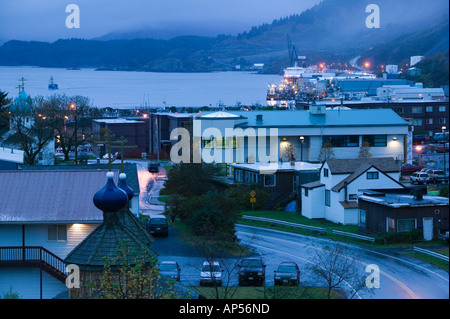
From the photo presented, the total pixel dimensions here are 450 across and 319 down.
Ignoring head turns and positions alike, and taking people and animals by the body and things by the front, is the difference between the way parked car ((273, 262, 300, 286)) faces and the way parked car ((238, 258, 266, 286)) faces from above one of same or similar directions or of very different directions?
same or similar directions

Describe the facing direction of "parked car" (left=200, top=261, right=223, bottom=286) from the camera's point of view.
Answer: facing the viewer

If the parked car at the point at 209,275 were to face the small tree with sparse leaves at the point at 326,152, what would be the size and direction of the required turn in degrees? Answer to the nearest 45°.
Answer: approximately 180°

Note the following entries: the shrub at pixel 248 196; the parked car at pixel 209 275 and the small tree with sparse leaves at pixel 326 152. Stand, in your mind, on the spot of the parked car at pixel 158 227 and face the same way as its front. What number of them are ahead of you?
1

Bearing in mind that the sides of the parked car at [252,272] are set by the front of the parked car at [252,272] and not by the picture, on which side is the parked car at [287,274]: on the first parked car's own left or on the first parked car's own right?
on the first parked car's own left

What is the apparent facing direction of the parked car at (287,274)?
toward the camera

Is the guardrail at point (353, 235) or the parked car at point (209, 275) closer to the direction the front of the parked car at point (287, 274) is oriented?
the parked car

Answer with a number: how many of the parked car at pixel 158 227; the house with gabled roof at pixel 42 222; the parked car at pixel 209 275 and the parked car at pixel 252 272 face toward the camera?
4

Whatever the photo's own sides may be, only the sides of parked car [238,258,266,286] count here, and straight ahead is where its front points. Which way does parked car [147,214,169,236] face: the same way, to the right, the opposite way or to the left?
the same way

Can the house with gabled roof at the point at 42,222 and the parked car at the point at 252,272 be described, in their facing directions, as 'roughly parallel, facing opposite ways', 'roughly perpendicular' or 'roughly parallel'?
roughly parallel

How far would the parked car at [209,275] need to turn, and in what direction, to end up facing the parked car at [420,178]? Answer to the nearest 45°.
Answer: approximately 135° to its left

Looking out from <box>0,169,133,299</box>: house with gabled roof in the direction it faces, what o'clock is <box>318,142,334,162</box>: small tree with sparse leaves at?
The small tree with sparse leaves is roughly at 7 o'clock from the house with gabled roof.

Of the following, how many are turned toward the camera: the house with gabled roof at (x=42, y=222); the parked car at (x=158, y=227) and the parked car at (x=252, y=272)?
3

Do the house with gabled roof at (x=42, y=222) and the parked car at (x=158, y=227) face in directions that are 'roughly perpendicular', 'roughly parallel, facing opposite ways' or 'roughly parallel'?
roughly parallel

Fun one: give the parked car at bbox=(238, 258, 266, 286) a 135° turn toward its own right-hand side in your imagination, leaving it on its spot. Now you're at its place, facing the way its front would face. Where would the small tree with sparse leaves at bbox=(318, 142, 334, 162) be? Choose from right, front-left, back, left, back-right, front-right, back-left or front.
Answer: front-right

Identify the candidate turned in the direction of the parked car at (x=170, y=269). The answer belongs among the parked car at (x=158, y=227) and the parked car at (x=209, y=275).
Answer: the parked car at (x=158, y=227)

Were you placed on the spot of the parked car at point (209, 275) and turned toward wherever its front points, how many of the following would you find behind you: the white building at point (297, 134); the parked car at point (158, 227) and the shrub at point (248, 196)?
3
